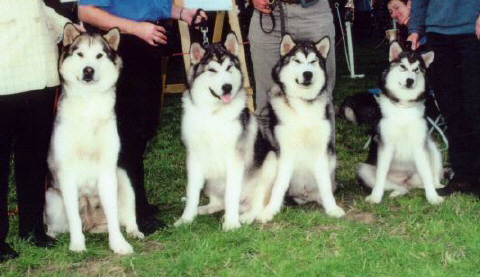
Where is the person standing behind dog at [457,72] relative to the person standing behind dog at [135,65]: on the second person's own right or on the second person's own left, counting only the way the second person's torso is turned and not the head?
on the second person's own left

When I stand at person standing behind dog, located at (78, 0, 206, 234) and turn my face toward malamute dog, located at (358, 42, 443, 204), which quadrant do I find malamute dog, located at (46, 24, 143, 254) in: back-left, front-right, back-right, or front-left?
back-right

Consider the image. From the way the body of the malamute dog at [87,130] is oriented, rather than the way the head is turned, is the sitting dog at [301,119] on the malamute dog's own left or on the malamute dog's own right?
on the malamute dog's own left

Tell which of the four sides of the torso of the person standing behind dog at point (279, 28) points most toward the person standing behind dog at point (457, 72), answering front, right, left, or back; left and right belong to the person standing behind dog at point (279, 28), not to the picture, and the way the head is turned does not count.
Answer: left

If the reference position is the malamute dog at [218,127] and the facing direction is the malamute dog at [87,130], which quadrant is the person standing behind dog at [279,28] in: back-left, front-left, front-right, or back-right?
back-right

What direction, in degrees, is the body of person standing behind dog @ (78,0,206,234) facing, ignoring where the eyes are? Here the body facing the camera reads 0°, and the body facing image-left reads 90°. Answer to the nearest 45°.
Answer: approximately 315°

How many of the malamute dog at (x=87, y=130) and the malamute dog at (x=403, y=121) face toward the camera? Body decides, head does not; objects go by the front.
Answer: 2
